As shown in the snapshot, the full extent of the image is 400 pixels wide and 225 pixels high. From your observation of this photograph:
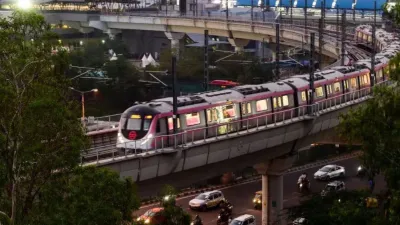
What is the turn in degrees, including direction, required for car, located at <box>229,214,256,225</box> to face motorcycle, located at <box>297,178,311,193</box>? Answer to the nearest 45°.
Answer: approximately 135° to its right

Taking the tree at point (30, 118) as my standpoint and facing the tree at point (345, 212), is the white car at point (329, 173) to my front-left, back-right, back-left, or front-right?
front-left

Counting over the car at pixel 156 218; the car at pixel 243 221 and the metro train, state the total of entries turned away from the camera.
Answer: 0

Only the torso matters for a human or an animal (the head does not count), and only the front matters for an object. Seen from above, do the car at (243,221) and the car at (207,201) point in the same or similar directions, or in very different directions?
same or similar directions

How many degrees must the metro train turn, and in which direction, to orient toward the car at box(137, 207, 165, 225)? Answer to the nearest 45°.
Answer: approximately 45° to its left

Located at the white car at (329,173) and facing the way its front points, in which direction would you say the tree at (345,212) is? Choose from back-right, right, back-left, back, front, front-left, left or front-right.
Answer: front-left

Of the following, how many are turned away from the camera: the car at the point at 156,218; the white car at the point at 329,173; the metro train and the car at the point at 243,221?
0

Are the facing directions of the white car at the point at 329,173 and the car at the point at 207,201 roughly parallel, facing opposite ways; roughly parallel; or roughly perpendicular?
roughly parallel

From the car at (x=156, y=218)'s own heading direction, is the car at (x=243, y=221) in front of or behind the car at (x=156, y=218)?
behind

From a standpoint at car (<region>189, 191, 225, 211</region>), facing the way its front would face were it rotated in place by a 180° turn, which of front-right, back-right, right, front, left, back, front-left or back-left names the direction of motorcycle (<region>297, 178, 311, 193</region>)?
front

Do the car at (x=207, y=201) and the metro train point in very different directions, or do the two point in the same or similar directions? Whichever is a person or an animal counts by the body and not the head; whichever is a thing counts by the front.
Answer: same or similar directions

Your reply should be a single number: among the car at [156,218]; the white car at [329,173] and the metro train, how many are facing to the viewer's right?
0

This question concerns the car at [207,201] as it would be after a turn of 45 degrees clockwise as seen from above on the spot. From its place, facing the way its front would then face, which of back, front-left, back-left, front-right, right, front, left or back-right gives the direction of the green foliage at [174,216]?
left

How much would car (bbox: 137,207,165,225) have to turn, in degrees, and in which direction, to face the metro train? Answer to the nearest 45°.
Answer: approximately 135° to its right
